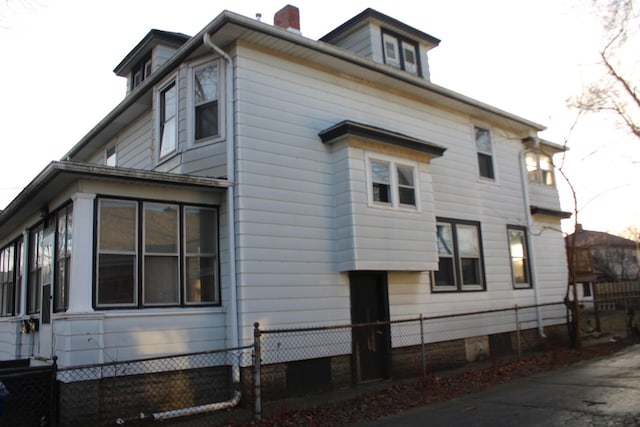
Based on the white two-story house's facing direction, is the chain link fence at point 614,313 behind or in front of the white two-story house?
behind

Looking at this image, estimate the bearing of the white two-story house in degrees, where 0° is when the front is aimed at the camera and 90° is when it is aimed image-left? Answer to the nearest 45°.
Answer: approximately 45°

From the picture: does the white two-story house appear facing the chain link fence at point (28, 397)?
yes
